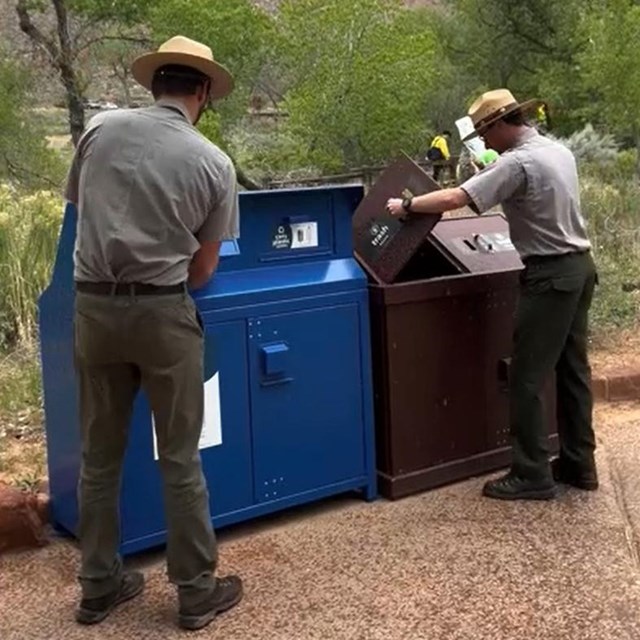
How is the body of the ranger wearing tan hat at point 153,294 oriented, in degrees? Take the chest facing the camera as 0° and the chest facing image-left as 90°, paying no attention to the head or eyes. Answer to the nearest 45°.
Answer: approximately 225°

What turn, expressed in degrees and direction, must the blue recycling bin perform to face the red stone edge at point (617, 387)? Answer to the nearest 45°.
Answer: approximately 90° to its left

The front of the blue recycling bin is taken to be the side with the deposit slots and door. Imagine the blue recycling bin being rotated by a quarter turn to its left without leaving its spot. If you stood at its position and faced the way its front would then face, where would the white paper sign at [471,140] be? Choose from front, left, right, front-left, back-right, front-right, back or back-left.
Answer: front

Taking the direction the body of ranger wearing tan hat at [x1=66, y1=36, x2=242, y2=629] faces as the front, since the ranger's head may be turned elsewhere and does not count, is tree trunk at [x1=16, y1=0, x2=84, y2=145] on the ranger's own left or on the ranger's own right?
on the ranger's own left

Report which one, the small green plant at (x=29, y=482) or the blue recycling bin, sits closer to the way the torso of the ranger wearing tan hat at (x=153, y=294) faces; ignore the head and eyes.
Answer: the blue recycling bin

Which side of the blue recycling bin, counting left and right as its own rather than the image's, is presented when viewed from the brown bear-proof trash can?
left

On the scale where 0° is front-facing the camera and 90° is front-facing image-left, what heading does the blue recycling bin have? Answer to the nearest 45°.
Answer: approximately 315°

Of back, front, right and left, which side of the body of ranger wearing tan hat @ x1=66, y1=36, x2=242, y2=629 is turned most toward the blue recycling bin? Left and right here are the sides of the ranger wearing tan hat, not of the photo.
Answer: front

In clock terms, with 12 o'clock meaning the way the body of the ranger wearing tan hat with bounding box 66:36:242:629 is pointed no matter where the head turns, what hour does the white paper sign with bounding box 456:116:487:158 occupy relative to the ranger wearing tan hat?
The white paper sign is roughly at 12 o'clock from the ranger wearing tan hat.

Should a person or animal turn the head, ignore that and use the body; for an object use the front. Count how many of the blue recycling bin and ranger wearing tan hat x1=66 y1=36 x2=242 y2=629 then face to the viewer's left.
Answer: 0
